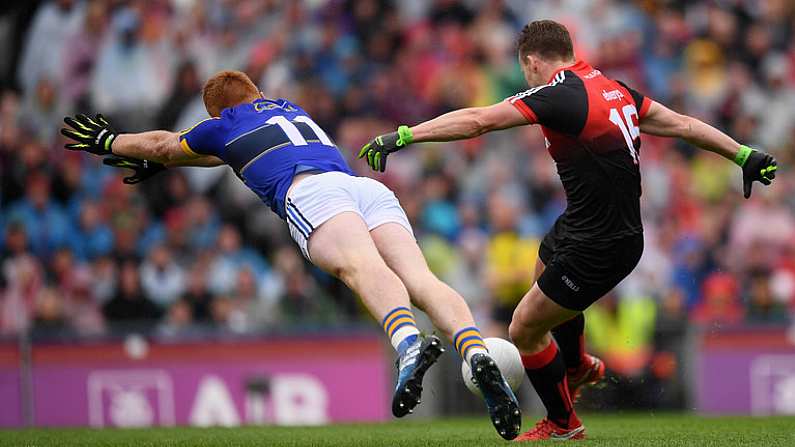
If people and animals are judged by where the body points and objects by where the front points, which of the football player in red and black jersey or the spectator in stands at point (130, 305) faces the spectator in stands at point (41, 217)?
the football player in red and black jersey

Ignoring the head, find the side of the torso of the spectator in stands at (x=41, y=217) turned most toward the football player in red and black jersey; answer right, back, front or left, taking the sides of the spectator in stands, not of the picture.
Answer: front

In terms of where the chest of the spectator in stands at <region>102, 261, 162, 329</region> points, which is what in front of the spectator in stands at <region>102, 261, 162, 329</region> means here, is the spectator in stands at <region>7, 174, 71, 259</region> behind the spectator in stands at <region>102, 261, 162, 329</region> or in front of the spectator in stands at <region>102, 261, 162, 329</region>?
behind

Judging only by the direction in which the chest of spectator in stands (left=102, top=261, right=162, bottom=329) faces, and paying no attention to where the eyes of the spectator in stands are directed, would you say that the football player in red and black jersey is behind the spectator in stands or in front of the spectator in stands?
in front

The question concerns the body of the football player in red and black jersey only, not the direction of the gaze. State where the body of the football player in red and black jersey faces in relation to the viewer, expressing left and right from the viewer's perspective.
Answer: facing away from the viewer and to the left of the viewer

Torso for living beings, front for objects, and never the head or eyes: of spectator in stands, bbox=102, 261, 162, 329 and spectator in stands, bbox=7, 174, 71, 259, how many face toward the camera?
2

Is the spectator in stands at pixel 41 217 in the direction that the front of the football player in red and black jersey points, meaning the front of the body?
yes

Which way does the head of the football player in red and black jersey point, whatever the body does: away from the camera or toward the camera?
away from the camera

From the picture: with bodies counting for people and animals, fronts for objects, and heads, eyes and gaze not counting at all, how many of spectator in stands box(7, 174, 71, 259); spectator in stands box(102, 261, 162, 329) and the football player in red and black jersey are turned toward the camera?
2

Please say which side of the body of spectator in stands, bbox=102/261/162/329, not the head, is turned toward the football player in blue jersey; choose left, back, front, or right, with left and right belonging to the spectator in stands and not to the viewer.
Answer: front

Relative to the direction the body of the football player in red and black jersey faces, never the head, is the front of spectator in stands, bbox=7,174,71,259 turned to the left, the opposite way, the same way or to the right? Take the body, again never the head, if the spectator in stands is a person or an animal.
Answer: the opposite way

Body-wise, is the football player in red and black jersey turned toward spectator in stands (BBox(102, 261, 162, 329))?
yes

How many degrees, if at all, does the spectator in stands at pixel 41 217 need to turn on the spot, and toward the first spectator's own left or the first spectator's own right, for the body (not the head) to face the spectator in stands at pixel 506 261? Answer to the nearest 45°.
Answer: approximately 45° to the first spectator's own left

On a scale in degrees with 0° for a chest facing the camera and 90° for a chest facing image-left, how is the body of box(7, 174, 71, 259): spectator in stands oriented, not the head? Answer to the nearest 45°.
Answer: approximately 0°

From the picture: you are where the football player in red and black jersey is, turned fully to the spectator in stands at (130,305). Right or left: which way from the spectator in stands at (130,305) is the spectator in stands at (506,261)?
right

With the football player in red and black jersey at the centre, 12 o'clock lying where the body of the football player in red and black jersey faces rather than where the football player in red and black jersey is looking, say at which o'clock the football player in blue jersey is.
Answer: The football player in blue jersey is roughly at 10 o'clock from the football player in red and black jersey.
